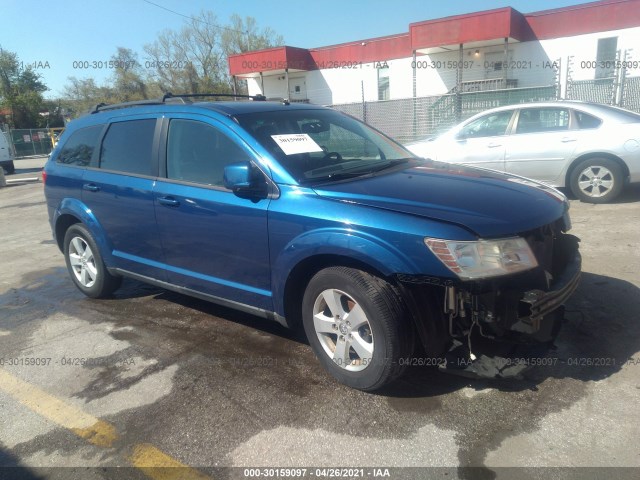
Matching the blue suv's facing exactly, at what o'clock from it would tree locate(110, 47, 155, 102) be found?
The tree is roughly at 7 o'clock from the blue suv.

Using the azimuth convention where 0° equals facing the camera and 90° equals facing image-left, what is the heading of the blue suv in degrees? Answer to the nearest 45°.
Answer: approximately 315°

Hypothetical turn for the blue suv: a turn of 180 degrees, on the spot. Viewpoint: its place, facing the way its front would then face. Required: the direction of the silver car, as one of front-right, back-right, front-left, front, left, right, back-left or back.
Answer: right

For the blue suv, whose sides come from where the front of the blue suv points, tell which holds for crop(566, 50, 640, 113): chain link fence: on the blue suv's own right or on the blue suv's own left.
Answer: on the blue suv's own left

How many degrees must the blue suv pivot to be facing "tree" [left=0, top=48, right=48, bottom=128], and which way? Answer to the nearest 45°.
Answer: approximately 180°

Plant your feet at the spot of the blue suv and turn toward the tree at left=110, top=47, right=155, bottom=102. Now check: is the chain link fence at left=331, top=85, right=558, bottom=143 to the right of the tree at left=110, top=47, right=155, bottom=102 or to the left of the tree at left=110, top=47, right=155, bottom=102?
right

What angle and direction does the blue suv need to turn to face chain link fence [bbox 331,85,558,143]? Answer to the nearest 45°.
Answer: approximately 135° to its left

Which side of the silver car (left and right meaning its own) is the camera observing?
left
